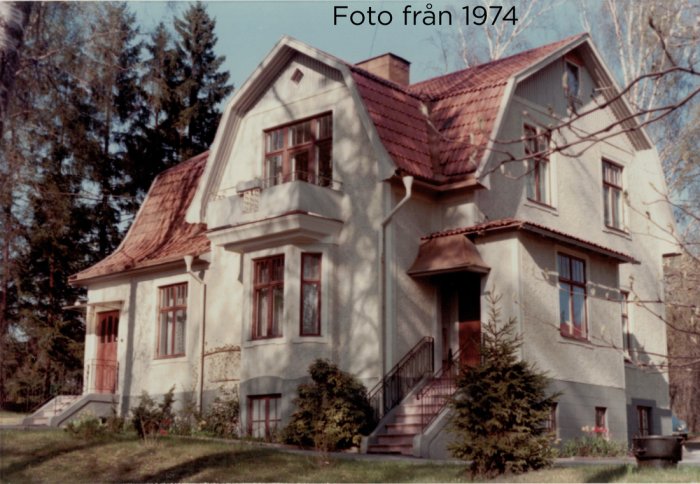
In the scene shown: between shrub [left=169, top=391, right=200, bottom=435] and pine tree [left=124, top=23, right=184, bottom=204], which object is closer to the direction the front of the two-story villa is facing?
the shrub

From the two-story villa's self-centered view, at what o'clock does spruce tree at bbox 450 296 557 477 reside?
The spruce tree is roughly at 10 o'clock from the two-story villa.

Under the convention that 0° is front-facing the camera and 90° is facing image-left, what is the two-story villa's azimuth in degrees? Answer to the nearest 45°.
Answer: approximately 45°
